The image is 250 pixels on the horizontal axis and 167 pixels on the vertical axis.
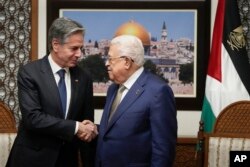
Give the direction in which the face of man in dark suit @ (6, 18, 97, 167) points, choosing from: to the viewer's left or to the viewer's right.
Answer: to the viewer's right

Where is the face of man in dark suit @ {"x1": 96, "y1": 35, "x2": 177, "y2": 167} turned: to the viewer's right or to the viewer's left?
to the viewer's left

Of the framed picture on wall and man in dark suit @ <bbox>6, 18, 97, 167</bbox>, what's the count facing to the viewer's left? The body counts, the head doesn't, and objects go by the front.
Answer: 0

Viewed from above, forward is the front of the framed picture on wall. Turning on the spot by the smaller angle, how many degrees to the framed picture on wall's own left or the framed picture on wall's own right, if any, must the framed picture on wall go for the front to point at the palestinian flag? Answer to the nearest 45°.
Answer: approximately 45° to the framed picture on wall's own left

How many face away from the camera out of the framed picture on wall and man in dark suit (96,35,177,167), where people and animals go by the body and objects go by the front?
0

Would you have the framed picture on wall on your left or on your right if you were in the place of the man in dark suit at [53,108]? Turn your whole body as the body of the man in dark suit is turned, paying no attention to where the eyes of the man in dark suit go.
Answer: on your left

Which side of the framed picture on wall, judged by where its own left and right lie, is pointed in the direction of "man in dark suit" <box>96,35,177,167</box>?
front

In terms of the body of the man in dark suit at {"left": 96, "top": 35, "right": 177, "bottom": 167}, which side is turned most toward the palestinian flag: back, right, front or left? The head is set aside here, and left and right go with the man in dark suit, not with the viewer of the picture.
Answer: back

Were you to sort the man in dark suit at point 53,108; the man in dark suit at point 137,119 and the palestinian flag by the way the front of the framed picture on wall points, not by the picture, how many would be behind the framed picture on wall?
0

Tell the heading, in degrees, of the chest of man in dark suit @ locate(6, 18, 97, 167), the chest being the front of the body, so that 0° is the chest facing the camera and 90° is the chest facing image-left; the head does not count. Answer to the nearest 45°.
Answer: approximately 315°

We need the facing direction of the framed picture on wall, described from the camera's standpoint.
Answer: facing the viewer

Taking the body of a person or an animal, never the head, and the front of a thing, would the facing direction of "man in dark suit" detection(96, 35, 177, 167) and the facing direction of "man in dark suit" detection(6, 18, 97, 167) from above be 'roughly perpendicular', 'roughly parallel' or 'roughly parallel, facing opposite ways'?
roughly perpendicular

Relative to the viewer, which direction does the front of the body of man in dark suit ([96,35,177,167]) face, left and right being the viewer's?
facing the viewer and to the left of the viewer

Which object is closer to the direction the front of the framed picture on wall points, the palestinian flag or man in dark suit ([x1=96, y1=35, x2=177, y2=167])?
the man in dark suit
